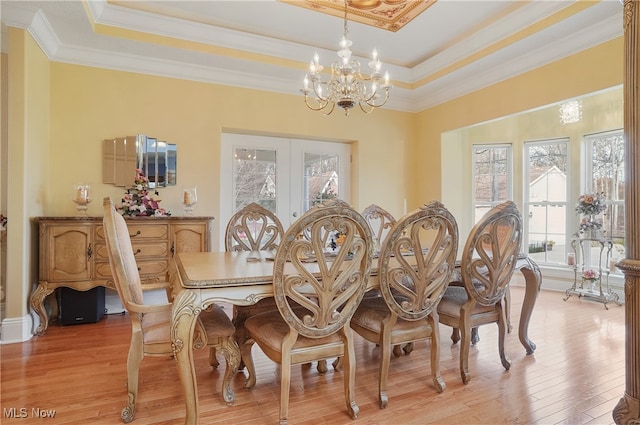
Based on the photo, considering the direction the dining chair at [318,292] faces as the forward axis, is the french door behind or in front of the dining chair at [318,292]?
in front

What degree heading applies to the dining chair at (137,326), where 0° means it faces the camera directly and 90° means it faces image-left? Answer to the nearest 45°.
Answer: approximately 270°

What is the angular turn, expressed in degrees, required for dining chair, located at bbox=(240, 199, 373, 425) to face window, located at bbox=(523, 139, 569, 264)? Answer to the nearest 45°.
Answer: approximately 90° to its right

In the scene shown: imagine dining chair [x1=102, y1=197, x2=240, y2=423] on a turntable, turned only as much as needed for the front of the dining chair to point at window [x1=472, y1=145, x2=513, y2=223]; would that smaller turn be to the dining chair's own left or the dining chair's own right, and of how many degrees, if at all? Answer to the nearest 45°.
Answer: approximately 45° to the dining chair's own left

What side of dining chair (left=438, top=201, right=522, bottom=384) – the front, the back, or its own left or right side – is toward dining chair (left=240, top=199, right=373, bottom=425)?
left

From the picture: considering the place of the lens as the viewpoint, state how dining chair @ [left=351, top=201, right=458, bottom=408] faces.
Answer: facing away from the viewer and to the left of the viewer

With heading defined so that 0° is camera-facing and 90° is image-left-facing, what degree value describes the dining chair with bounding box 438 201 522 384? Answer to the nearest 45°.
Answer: approximately 135°

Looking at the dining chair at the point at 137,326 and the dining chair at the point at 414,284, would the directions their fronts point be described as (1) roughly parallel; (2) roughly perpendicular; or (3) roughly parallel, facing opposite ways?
roughly perpendicular

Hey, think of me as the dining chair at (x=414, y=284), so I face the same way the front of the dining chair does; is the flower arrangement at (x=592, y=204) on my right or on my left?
on my right

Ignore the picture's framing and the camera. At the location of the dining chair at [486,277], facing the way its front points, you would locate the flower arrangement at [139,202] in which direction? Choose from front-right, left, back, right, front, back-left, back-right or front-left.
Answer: front-left
